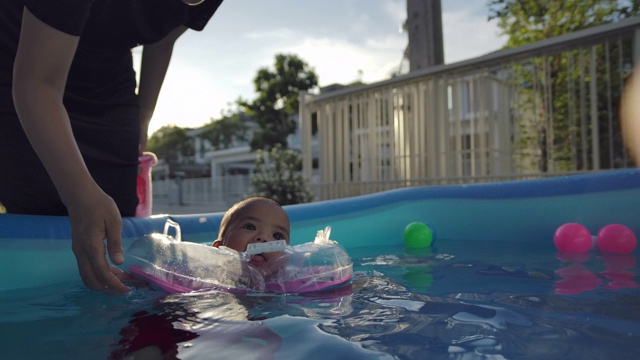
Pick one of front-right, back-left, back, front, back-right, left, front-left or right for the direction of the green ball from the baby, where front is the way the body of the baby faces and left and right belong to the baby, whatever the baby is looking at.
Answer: left

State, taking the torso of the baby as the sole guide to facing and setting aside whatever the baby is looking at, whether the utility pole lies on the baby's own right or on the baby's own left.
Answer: on the baby's own left

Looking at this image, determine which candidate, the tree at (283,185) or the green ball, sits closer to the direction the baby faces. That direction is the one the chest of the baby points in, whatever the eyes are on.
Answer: the green ball

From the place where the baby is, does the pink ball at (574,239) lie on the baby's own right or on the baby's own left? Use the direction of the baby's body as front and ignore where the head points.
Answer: on the baby's own left

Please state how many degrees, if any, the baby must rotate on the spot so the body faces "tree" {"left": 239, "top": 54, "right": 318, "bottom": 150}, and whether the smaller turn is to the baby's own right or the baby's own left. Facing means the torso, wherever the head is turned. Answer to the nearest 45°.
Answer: approximately 135° to the baby's own left

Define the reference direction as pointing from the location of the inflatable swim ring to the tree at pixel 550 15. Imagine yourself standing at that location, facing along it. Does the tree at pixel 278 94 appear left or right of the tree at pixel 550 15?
left

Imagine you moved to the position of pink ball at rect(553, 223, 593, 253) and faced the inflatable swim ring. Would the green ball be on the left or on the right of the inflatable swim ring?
right

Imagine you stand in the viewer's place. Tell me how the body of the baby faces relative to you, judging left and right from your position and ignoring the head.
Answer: facing the viewer and to the right of the viewer

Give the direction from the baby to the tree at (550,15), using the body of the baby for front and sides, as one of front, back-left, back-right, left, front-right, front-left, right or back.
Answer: left

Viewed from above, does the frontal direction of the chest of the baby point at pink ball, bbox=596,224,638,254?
no
